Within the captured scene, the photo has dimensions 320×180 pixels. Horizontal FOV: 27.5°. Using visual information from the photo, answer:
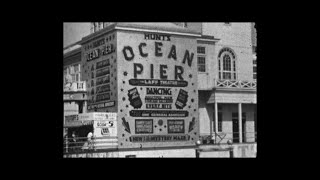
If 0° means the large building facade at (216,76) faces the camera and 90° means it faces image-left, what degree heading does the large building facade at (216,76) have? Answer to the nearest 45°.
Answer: approximately 0°

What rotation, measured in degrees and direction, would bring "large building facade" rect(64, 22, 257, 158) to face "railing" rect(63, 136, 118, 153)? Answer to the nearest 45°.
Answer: approximately 90° to its right
